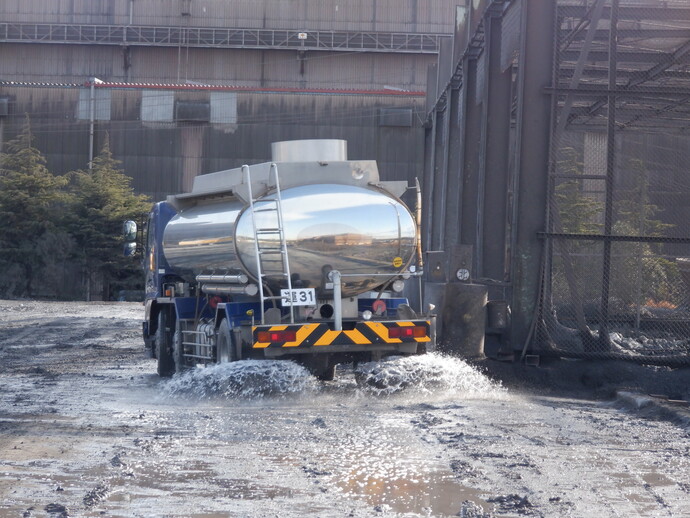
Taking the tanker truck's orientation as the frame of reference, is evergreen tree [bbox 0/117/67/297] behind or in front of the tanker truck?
in front

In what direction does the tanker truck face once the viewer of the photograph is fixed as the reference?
facing away from the viewer and to the left of the viewer

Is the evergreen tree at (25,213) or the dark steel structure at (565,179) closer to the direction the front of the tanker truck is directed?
the evergreen tree

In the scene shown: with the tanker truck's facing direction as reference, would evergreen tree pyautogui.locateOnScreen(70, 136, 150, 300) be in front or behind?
in front

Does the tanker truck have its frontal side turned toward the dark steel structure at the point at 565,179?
no
